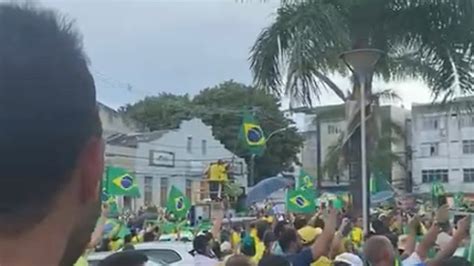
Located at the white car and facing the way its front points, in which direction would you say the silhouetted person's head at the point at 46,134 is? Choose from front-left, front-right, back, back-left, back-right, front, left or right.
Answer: left

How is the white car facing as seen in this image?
to the viewer's left
